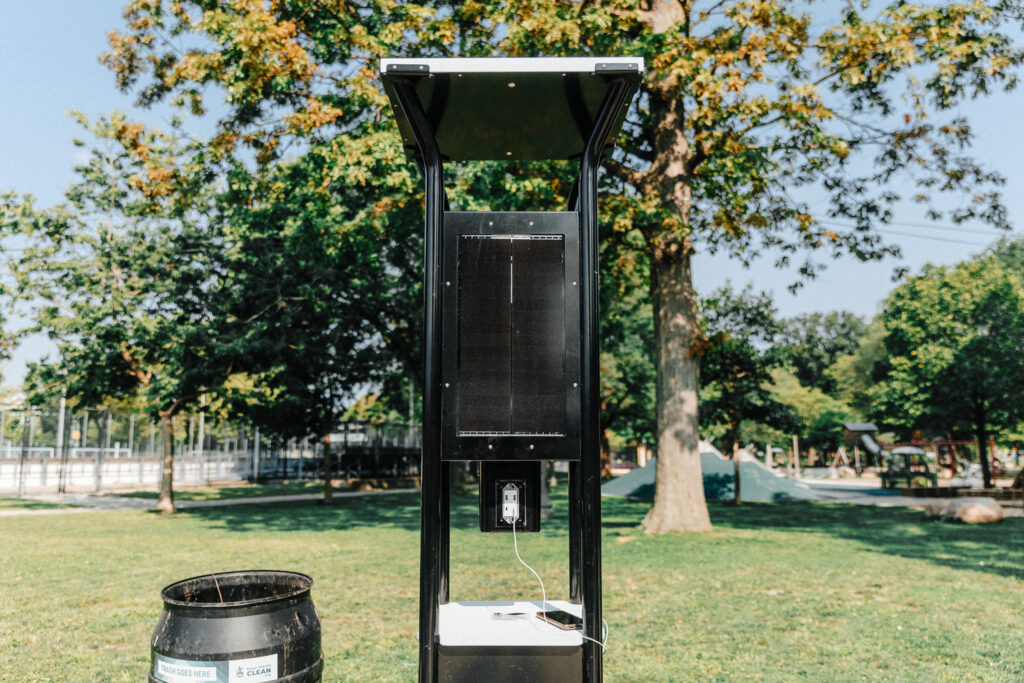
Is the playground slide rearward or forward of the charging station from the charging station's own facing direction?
rearward

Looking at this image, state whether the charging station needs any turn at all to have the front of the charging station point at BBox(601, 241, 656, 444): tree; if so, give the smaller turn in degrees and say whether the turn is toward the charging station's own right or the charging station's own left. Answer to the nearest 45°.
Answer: approximately 180°

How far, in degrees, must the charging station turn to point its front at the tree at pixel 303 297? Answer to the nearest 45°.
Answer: approximately 180°

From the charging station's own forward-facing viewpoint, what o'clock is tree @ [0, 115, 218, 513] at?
The tree is roughly at 5 o'clock from the charging station.

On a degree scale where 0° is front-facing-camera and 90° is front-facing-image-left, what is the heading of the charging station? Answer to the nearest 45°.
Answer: approximately 0°
